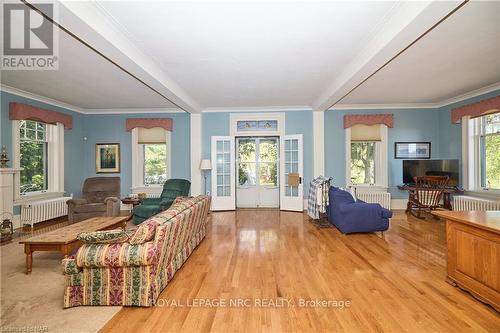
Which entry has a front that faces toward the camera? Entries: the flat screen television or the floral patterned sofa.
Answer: the flat screen television

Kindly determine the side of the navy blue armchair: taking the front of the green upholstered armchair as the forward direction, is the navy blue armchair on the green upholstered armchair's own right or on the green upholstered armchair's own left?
on the green upholstered armchair's own left

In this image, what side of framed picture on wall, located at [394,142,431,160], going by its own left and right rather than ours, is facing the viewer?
front

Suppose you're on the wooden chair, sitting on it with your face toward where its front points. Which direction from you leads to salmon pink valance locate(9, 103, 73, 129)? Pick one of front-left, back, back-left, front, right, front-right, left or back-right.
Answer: front

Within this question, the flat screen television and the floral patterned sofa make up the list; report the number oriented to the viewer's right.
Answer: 0

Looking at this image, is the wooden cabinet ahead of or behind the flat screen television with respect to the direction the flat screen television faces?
ahead

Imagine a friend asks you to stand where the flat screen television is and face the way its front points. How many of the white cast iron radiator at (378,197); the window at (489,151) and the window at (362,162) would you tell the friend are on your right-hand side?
2

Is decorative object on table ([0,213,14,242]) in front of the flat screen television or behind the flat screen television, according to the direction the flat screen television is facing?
in front

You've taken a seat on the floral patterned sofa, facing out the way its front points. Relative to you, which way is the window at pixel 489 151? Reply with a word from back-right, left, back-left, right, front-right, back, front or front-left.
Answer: back

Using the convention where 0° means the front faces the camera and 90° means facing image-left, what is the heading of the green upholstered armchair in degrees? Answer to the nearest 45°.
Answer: approximately 45°

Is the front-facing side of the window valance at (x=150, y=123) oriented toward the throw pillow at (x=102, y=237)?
yes

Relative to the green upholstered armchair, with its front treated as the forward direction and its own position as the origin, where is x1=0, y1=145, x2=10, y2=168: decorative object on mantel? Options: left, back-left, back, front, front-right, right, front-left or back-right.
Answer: front-right

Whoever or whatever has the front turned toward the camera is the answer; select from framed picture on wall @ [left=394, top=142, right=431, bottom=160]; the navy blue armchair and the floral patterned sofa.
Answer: the framed picture on wall

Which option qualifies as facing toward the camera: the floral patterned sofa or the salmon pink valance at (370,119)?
the salmon pink valance

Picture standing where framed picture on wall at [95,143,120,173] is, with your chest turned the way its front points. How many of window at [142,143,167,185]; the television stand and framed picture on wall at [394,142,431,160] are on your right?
0

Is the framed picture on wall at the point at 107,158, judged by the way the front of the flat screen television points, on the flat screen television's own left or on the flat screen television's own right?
on the flat screen television's own right
